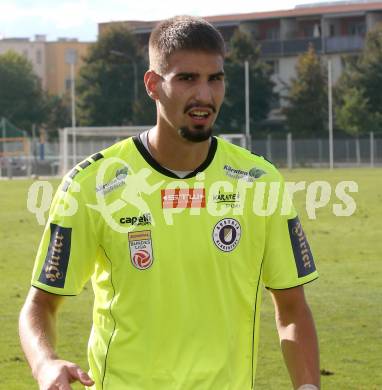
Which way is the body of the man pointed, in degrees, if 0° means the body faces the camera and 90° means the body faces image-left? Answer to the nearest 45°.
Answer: approximately 0°
